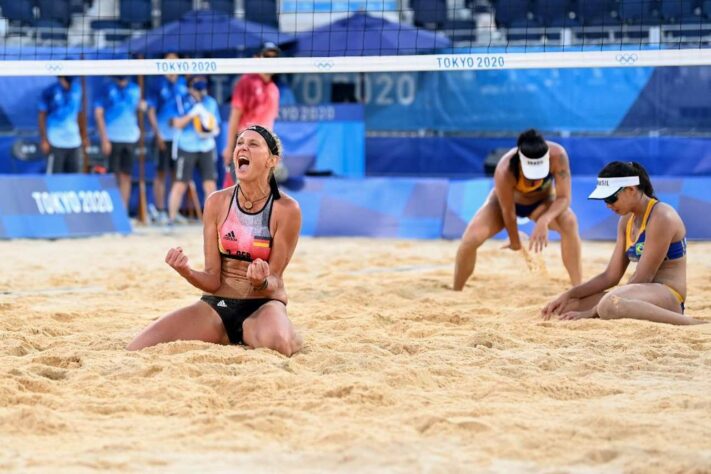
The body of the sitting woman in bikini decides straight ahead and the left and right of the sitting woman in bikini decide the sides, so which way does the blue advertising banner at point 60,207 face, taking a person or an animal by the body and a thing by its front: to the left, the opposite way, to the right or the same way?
to the left

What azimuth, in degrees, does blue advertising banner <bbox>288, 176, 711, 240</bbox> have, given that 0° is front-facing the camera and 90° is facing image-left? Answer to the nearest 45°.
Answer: approximately 0°

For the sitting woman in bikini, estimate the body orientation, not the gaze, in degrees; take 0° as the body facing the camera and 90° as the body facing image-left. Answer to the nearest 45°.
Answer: approximately 45°

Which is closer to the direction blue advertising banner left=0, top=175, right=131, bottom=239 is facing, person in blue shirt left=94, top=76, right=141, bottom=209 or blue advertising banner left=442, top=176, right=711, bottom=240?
the blue advertising banner

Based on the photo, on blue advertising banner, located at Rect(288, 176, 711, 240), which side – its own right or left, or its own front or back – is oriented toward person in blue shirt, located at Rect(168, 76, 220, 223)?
right

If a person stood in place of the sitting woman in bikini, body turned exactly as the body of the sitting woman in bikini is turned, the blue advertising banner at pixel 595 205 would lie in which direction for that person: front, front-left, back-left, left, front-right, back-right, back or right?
back-right

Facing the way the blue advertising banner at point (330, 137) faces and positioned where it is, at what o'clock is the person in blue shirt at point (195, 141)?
The person in blue shirt is roughly at 2 o'clock from the blue advertising banner.

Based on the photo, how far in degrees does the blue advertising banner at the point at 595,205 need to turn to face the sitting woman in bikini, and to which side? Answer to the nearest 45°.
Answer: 0° — it already faces them

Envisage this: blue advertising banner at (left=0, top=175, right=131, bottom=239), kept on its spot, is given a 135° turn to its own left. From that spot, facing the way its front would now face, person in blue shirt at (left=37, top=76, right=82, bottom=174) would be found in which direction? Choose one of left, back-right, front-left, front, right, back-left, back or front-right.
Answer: front-left

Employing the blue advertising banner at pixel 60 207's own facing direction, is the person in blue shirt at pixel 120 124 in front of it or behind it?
behind
